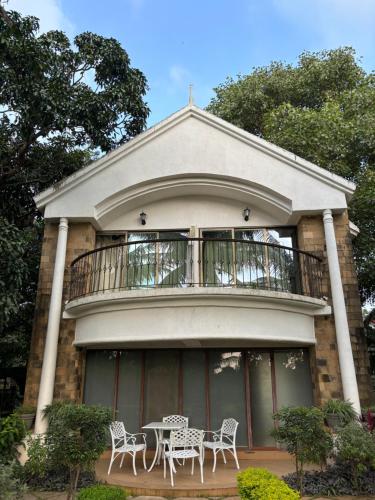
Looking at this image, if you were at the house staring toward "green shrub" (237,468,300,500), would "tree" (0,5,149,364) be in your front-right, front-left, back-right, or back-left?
back-right

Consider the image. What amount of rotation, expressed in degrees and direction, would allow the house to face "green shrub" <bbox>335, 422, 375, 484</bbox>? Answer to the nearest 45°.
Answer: approximately 45° to its left

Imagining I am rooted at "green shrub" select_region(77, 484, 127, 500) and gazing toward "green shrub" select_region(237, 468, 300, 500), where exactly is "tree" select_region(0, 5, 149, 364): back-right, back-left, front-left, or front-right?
back-left

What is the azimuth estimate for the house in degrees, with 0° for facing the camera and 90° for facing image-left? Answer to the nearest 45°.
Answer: approximately 0°

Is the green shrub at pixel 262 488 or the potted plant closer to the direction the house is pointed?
the green shrub

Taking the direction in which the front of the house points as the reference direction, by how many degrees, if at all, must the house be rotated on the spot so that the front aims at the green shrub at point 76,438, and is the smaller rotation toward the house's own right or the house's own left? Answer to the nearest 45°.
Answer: approximately 45° to the house's own right
